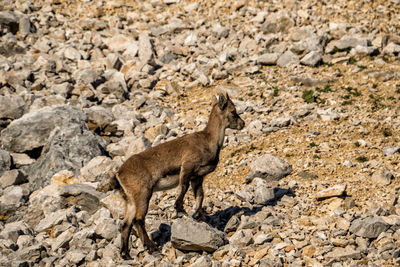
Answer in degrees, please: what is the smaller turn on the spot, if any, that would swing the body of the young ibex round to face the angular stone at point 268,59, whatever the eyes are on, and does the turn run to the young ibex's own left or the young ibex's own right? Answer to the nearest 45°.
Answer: approximately 45° to the young ibex's own left

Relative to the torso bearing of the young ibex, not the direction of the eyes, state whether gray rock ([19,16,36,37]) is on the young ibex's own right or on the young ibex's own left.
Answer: on the young ibex's own left

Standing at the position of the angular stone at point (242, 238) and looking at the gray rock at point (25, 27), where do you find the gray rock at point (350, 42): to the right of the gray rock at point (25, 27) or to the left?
right

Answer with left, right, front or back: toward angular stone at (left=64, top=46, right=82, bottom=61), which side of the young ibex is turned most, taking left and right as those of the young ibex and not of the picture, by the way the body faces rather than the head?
left

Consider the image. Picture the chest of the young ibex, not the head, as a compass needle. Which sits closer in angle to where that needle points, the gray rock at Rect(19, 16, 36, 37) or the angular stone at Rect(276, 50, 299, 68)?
the angular stone

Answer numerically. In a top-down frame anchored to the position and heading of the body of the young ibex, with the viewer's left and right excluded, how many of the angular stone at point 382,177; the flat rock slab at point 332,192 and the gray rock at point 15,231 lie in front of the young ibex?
2

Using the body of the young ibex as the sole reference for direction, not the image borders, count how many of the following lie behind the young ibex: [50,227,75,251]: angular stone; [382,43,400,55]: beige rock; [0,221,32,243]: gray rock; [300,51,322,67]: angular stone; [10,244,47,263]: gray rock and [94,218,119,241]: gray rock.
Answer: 4

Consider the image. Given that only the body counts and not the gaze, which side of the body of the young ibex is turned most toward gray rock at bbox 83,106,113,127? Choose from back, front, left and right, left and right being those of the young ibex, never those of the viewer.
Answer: left

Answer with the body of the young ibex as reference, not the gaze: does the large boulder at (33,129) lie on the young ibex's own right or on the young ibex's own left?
on the young ibex's own left

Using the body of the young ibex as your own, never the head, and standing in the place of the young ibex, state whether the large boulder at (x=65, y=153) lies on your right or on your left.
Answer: on your left

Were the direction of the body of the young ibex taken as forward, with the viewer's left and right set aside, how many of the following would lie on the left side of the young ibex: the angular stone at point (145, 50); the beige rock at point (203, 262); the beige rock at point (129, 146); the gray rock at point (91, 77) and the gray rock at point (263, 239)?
3

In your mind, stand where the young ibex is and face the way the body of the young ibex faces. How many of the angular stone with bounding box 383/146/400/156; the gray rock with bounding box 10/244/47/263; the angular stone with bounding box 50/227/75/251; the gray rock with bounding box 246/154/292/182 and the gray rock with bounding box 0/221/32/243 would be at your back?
3

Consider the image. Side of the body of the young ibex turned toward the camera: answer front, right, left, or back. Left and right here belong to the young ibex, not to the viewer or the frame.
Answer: right

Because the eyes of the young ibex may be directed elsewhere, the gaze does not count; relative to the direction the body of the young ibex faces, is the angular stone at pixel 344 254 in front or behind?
in front
